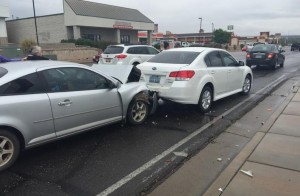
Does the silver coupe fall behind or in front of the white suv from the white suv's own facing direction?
behind

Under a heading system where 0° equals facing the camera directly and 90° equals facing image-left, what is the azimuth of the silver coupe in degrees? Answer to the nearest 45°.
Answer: approximately 225°

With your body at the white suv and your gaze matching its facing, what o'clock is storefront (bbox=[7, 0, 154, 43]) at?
The storefront is roughly at 10 o'clock from the white suv.

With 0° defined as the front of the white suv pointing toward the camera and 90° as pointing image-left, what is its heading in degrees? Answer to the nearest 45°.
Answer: approximately 225°

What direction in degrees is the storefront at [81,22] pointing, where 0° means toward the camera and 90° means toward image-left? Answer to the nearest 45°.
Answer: approximately 315°

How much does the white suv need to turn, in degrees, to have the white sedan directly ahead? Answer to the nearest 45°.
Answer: approximately 135° to its right

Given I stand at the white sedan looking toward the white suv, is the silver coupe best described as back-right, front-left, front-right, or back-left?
back-left

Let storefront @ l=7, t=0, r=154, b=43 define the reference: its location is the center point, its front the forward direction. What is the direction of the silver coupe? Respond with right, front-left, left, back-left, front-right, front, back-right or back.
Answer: front-right

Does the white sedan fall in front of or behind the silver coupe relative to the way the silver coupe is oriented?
in front

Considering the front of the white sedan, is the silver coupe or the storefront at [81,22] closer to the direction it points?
the storefront

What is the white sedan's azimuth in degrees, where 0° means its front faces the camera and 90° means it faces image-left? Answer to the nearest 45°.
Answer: approximately 225°
